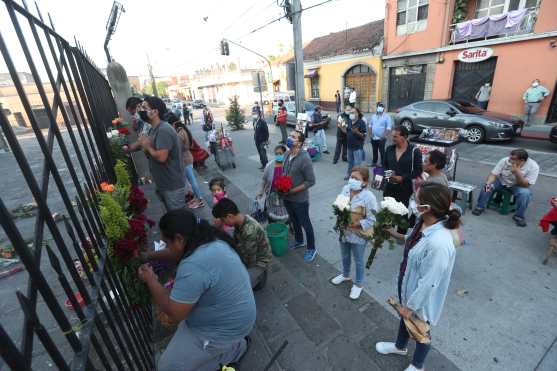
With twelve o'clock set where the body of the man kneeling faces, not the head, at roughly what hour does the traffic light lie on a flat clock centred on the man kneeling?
The traffic light is roughly at 3 o'clock from the man kneeling.

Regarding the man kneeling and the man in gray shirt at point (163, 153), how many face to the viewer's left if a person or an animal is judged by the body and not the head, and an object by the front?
2

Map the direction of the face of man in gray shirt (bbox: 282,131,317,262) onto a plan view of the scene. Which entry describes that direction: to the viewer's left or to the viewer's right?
to the viewer's left

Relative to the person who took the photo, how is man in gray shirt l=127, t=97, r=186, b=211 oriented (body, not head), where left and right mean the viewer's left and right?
facing to the left of the viewer

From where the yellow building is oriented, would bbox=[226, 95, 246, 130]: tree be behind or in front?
in front

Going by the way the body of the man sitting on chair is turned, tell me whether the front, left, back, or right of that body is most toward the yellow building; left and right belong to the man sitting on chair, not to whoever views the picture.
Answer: right

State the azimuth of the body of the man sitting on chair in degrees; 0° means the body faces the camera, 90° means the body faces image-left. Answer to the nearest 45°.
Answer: approximately 45°

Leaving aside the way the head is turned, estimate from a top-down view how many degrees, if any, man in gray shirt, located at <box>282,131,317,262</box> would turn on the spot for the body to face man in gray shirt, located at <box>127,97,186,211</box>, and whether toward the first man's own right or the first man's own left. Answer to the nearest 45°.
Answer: approximately 45° to the first man's own right

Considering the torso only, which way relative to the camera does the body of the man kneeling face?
to the viewer's left

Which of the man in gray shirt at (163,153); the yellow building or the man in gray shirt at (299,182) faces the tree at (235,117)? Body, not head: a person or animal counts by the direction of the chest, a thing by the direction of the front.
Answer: the yellow building

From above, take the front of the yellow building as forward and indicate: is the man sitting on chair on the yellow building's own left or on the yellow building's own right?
on the yellow building's own left

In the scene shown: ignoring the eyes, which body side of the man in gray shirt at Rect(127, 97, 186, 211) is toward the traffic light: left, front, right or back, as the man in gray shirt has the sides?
right

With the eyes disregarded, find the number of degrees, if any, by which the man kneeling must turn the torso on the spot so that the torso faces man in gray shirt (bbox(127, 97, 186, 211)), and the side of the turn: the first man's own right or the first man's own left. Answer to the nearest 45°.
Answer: approximately 45° to the first man's own right

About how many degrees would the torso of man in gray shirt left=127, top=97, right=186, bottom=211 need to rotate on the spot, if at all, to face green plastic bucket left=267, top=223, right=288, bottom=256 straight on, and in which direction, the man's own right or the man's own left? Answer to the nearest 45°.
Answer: approximately 135° to the man's own left

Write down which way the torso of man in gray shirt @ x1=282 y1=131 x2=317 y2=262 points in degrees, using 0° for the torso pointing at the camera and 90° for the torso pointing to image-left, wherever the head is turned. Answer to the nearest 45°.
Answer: approximately 45°
